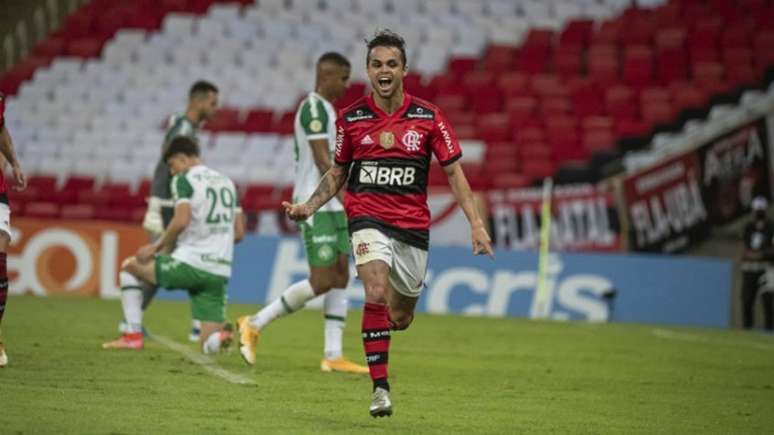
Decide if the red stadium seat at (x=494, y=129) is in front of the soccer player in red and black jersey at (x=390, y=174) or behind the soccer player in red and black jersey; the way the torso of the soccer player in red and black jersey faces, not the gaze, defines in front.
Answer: behind

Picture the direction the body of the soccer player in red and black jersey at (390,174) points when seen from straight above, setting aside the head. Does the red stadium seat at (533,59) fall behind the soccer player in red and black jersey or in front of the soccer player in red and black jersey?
behind

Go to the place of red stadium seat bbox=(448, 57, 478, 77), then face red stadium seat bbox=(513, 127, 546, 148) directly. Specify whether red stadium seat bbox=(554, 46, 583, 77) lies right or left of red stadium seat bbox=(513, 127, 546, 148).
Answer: left

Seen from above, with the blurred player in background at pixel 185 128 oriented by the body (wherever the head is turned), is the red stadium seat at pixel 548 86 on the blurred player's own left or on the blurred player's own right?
on the blurred player's own left
